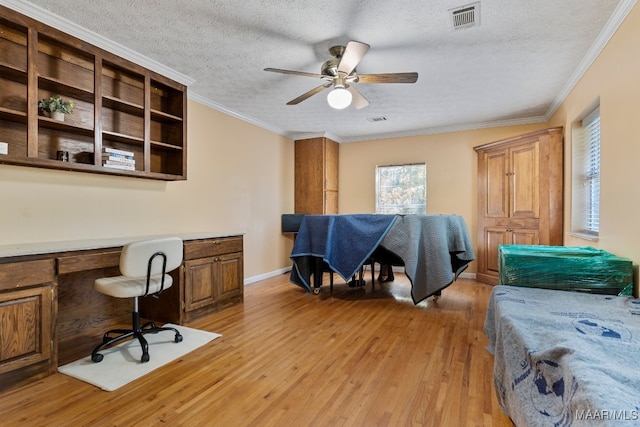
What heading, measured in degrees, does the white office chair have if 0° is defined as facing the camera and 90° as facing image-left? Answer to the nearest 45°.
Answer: approximately 135°

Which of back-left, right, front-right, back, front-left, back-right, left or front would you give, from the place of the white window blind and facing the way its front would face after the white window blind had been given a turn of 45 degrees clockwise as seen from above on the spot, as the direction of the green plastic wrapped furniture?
left

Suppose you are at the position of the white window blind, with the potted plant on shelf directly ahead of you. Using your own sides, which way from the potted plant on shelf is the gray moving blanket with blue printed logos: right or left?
left

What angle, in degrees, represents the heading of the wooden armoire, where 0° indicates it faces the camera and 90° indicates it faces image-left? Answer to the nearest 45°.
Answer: approximately 45°

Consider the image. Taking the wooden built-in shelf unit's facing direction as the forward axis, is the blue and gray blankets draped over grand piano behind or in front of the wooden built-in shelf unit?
in front

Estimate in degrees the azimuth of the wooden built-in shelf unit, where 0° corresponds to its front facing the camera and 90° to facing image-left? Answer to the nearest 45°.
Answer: approximately 315°

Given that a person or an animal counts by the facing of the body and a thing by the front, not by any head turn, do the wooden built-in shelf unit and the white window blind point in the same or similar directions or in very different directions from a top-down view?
very different directions

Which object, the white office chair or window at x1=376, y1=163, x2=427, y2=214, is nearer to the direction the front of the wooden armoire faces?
the white office chair

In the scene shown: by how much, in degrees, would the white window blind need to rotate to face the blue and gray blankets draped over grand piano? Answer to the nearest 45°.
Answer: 0° — it already faces it

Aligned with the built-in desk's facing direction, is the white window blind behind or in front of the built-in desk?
in front

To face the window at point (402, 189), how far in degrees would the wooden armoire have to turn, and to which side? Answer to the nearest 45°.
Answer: approximately 45° to its right
